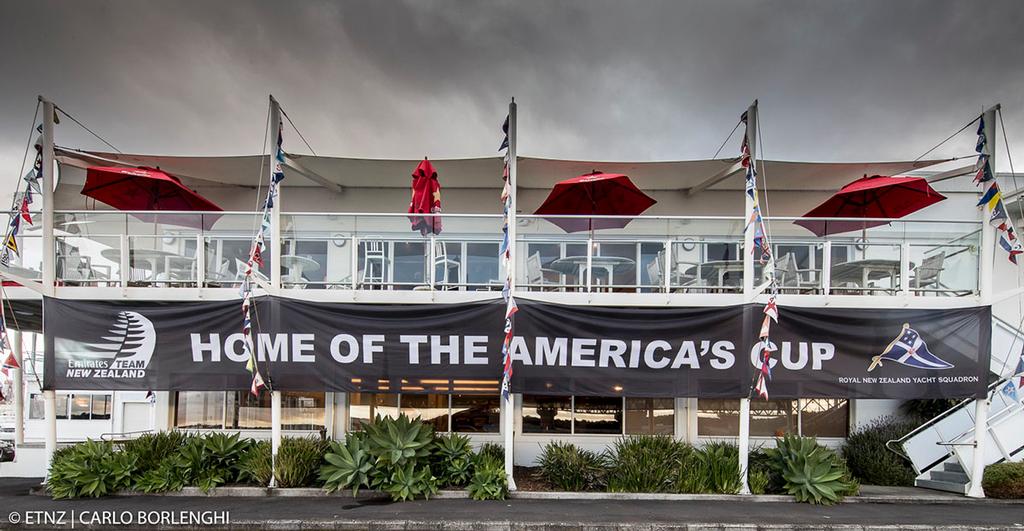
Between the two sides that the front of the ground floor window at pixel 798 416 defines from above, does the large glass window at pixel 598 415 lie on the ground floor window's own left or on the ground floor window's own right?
on the ground floor window's own right

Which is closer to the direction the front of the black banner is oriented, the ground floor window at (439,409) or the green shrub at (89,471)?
the green shrub

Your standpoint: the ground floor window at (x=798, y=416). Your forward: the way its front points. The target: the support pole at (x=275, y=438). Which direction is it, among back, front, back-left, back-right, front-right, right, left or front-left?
front-right

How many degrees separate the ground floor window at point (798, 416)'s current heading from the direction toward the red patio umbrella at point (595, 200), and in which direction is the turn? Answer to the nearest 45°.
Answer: approximately 45° to its right

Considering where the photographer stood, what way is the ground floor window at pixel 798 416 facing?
facing the viewer

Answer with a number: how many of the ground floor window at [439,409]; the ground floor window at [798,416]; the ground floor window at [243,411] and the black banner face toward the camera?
4

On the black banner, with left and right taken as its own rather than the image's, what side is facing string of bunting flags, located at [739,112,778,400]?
left

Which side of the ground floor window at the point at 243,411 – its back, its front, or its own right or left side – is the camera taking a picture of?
front

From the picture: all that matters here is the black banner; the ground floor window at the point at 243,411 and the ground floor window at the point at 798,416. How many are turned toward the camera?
3

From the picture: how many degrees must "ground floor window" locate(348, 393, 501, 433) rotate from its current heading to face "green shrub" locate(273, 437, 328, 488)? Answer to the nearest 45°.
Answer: approximately 45° to its right

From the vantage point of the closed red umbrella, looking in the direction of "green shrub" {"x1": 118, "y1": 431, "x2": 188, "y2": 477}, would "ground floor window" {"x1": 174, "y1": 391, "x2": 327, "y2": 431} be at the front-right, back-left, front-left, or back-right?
front-right
